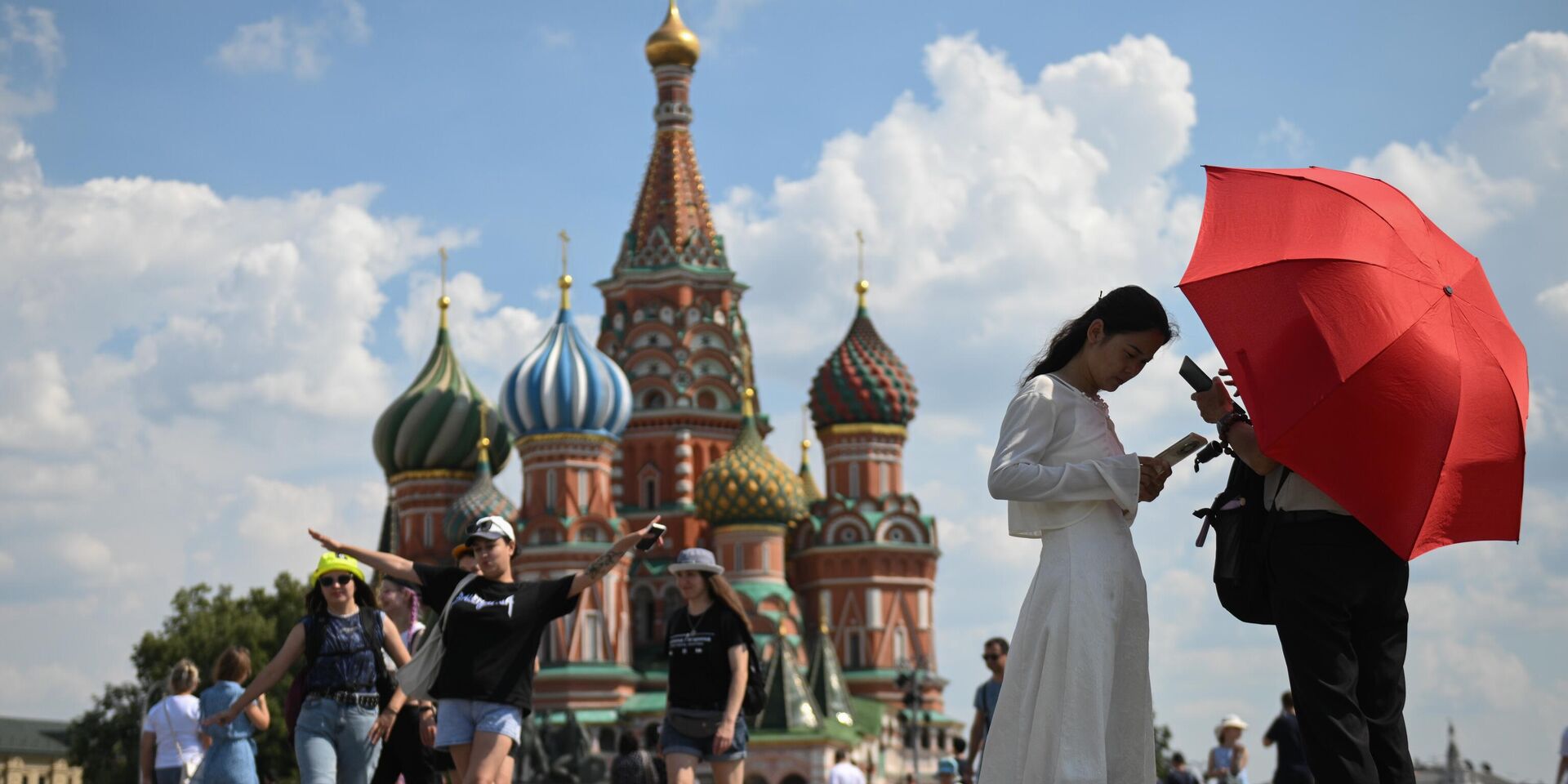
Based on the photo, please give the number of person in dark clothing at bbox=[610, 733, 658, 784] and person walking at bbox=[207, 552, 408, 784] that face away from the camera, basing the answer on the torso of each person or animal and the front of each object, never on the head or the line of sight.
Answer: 1

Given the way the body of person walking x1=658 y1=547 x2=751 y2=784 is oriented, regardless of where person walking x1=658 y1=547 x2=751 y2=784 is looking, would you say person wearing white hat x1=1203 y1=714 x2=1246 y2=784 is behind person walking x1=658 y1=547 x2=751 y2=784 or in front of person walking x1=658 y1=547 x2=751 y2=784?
behind

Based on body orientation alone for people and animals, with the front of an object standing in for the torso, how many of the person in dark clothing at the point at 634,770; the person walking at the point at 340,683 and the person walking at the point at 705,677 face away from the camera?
1

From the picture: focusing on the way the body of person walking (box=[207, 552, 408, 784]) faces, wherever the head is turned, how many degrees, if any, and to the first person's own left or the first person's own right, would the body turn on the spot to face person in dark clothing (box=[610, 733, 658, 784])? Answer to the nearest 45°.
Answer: approximately 180°

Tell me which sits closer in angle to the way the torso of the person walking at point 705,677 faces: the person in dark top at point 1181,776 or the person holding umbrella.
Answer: the person holding umbrella

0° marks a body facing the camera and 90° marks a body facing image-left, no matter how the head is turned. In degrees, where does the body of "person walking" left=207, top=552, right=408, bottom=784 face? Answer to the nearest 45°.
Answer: approximately 0°

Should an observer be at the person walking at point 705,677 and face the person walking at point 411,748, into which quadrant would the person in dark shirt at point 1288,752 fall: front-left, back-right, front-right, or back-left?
back-right

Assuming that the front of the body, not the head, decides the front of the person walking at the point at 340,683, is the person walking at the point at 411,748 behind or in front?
behind

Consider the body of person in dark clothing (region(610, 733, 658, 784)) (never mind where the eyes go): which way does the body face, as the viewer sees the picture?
away from the camera
